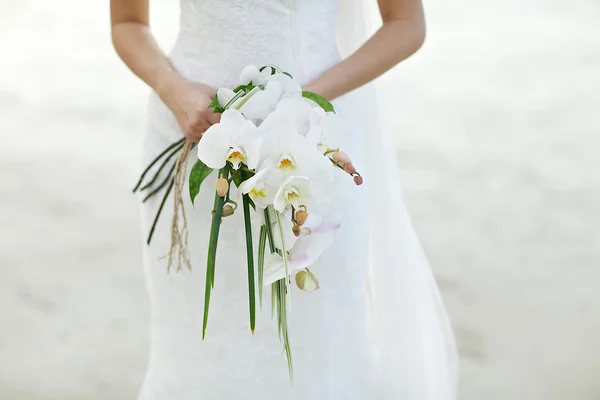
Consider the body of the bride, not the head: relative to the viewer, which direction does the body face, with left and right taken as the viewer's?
facing the viewer
